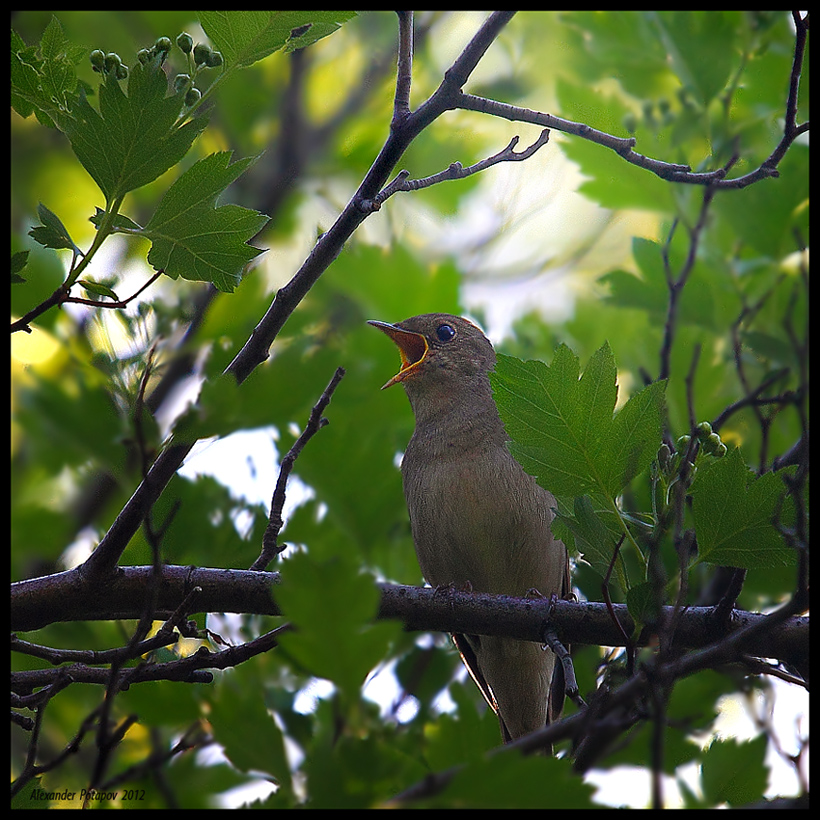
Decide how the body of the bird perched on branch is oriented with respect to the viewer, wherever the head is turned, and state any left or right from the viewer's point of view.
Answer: facing the viewer and to the left of the viewer
